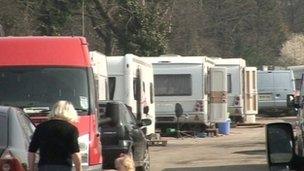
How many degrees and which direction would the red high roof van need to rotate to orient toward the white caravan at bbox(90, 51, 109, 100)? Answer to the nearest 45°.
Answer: approximately 180°

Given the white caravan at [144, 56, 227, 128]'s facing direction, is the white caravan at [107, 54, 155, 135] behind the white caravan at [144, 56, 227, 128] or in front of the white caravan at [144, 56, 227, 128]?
behind

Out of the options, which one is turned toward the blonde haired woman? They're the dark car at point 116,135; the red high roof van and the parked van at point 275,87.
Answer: the red high roof van

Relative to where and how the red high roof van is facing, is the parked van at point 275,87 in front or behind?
behind

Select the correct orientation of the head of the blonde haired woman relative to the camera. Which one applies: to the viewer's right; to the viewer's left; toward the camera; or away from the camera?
away from the camera
